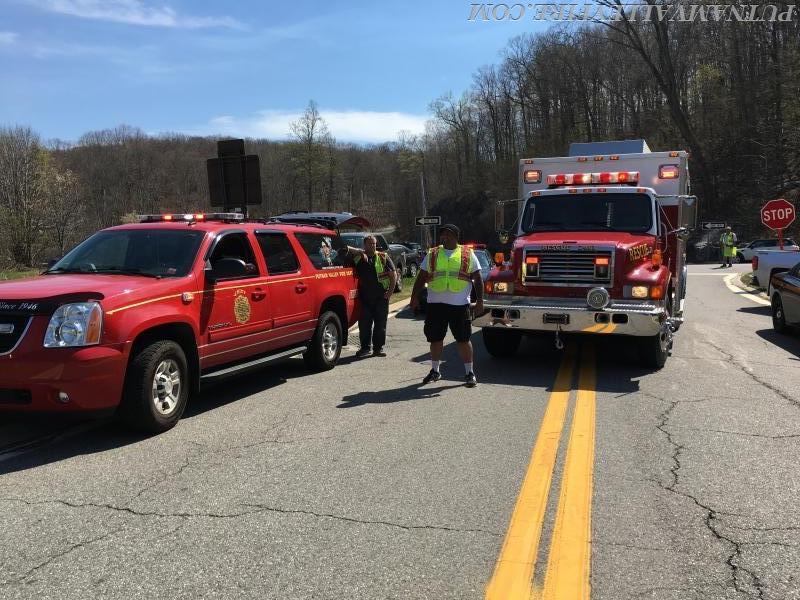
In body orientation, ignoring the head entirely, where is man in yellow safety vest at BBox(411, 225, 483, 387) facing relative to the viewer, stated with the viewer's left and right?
facing the viewer

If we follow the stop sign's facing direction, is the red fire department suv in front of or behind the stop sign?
in front

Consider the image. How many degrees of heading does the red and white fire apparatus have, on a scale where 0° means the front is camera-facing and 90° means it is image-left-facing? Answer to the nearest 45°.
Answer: approximately 0°

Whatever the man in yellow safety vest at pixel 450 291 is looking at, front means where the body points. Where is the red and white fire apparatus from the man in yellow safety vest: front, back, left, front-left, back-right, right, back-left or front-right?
back-left

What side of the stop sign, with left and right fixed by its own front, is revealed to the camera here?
front

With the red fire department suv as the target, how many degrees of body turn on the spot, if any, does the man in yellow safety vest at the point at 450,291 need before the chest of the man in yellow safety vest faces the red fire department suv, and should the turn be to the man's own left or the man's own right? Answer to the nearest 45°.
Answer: approximately 45° to the man's own right

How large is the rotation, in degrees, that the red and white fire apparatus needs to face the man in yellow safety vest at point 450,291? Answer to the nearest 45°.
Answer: approximately 45° to its right

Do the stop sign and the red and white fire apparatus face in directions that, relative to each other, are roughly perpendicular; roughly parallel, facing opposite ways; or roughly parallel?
roughly parallel

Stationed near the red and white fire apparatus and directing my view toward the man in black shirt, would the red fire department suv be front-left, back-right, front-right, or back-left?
front-left

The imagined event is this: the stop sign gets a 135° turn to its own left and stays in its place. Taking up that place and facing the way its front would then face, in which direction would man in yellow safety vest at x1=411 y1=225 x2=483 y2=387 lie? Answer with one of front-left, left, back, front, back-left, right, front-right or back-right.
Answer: back-right

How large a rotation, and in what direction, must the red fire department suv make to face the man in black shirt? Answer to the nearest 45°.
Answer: approximately 180°
